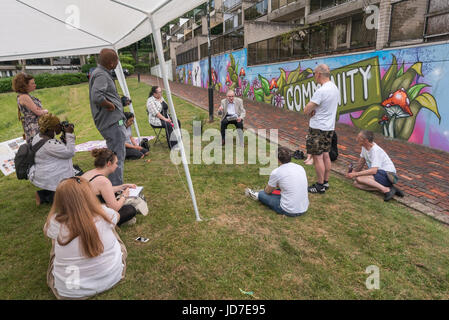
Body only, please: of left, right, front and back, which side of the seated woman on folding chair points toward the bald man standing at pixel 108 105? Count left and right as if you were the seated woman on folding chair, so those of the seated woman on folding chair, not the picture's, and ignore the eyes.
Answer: right

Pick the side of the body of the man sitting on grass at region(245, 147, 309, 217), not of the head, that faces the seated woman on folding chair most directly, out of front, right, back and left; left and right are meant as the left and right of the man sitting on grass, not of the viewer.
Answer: front

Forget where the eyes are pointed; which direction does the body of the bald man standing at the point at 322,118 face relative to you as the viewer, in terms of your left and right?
facing away from the viewer and to the left of the viewer

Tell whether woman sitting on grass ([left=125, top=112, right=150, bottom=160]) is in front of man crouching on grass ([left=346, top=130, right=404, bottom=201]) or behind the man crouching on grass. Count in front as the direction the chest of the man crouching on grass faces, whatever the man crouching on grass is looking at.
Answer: in front

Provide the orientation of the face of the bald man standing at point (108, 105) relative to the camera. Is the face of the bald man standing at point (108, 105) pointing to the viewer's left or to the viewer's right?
to the viewer's right

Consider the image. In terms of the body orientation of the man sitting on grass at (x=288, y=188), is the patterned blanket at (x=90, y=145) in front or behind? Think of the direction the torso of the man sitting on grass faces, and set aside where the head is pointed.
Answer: in front

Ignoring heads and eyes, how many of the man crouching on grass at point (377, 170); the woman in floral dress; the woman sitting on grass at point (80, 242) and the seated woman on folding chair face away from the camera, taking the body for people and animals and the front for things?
1

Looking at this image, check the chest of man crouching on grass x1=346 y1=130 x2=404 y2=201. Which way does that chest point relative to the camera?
to the viewer's left

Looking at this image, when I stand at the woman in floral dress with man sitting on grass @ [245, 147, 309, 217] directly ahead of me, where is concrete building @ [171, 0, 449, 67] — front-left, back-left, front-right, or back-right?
front-left

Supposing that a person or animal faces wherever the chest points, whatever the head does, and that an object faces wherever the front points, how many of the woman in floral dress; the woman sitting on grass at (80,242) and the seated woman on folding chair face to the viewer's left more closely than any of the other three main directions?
0

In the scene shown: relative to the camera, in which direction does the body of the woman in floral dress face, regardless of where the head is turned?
to the viewer's right

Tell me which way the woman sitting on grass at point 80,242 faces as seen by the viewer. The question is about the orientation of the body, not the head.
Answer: away from the camera
